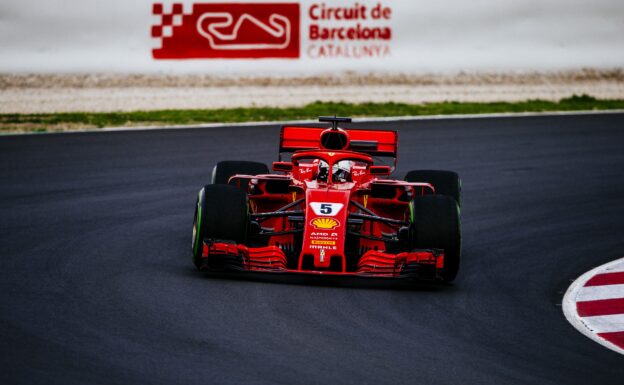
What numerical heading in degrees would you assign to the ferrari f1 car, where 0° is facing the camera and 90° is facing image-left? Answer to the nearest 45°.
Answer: approximately 0°
